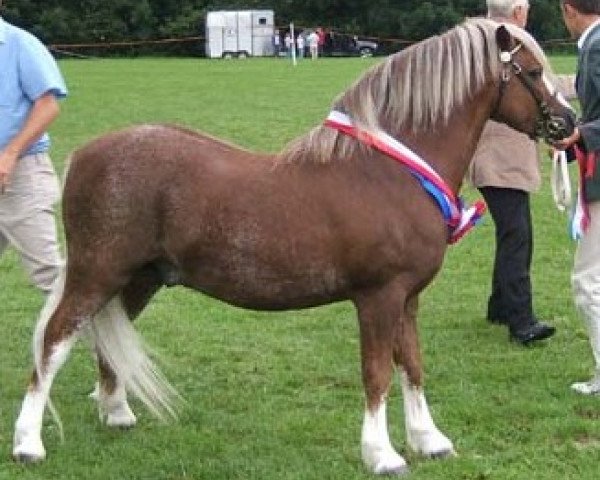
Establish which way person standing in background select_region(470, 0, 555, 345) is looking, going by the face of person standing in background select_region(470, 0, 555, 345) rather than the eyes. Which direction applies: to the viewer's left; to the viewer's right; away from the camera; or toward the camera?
to the viewer's right

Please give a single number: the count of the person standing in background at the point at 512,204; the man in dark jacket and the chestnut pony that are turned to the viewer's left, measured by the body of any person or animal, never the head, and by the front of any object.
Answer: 1

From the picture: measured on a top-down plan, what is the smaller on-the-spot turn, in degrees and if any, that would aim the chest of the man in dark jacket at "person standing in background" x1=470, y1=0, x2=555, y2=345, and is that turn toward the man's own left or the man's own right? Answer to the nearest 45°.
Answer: approximately 45° to the man's own right

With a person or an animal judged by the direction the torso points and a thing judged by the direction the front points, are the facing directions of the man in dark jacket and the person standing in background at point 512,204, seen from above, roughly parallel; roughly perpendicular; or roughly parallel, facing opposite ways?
roughly parallel, facing opposite ways

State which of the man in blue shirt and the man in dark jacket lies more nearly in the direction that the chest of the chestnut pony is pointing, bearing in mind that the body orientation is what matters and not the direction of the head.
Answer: the man in dark jacket

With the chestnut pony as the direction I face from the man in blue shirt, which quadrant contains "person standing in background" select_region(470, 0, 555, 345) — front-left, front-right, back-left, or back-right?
front-left

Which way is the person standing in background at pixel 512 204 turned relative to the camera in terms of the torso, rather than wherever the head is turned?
to the viewer's right

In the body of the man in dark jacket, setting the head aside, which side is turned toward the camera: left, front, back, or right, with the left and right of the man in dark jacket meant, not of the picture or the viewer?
left

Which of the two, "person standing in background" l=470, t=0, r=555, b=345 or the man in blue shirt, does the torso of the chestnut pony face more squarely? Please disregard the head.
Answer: the person standing in background

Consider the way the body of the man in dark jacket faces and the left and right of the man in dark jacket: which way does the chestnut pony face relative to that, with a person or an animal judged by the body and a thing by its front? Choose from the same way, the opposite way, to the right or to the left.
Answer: the opposite way

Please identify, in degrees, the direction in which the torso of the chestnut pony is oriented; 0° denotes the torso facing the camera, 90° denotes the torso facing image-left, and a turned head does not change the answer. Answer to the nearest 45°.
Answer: approximately 270°

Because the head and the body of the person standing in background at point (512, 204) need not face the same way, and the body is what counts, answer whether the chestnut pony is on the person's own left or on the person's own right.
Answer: on the person's own right

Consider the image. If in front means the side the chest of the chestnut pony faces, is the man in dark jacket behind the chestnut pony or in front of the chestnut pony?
in front
